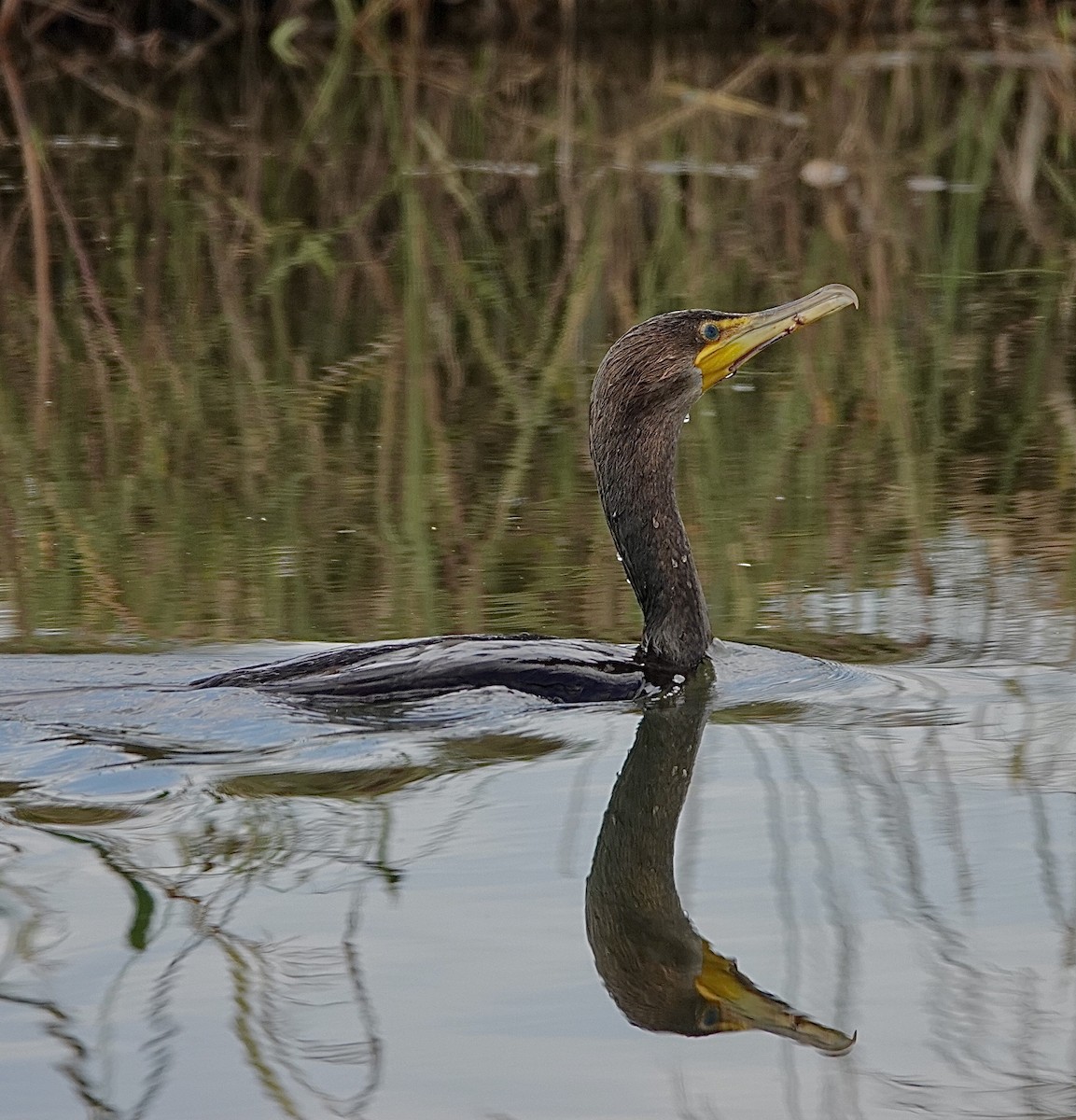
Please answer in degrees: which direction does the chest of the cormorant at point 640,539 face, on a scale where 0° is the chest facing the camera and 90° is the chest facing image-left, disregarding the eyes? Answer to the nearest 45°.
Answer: approximately 270°
